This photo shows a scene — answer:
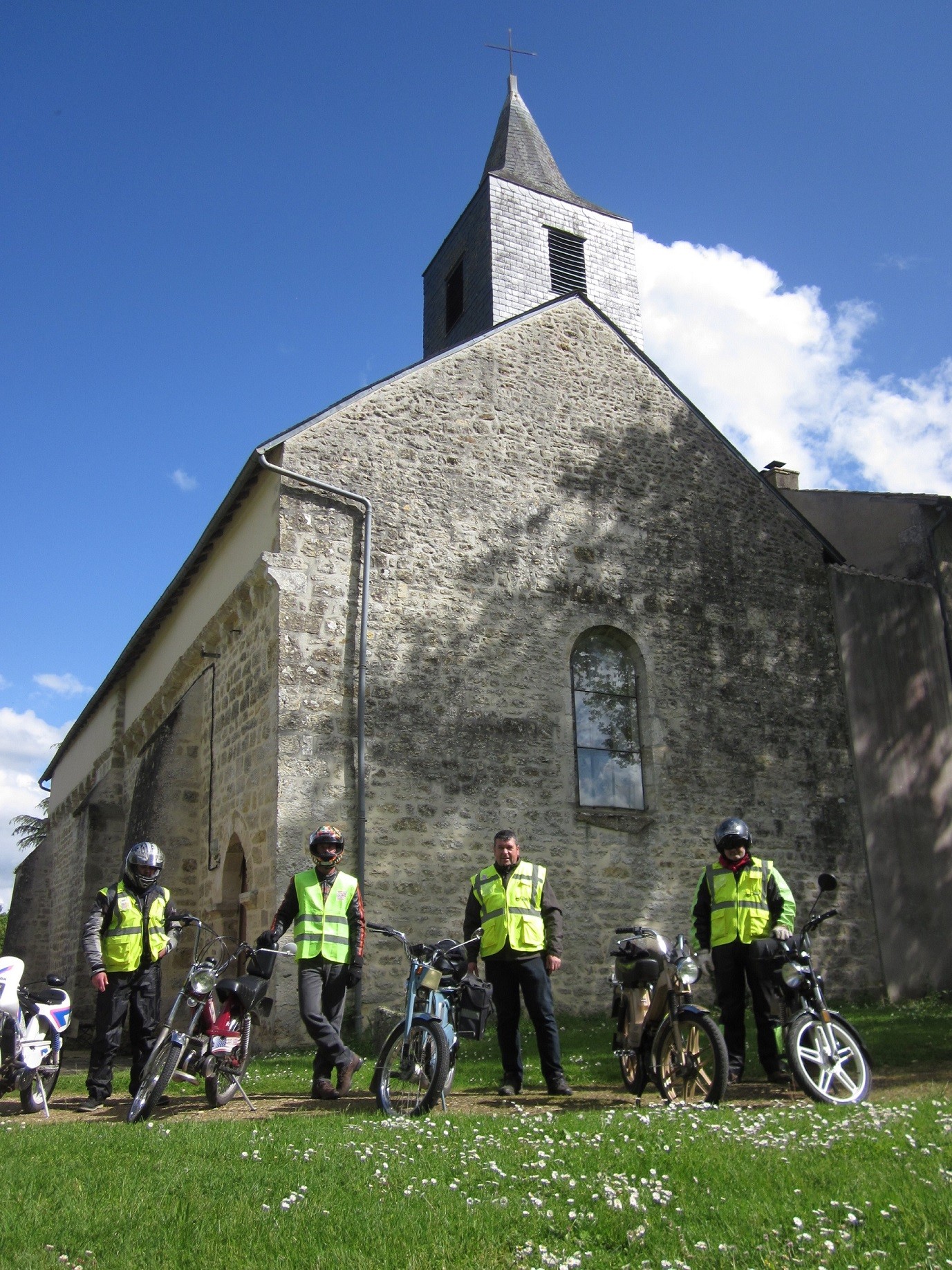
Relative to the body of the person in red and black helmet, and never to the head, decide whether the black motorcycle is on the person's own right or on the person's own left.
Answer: on the person's own left

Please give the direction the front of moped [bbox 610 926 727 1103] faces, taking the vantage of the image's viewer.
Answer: facing the viewer and to the right of the viewer

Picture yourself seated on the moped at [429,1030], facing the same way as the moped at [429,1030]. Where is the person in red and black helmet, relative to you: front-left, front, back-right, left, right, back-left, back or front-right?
right

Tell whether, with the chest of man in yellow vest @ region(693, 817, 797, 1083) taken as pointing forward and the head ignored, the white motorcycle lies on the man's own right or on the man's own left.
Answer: on the man's own right

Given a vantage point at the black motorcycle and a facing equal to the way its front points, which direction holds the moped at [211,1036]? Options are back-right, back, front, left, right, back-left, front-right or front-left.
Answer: back-right

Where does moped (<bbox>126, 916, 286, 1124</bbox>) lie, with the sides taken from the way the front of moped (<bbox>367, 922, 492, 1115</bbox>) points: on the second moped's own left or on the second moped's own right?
on the second moped's own right

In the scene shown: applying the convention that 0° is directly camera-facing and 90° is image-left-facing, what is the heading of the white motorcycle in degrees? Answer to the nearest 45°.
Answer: approximately 45°

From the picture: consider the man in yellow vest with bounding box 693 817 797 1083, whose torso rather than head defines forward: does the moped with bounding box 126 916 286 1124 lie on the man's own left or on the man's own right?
on the man's own right

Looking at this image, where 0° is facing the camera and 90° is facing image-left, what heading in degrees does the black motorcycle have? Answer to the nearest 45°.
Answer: approximately 315°

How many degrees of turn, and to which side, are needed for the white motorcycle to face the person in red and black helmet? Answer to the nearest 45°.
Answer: approximately 135° to its left

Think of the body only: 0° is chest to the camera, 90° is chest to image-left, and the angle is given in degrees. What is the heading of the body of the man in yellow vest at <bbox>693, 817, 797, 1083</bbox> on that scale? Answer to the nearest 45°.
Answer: approximately 0°
